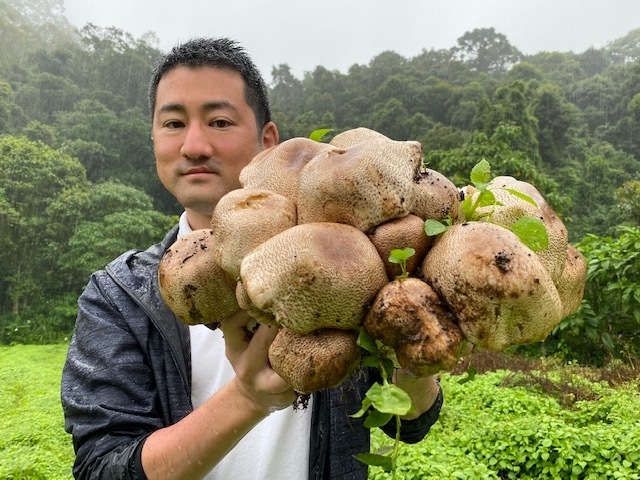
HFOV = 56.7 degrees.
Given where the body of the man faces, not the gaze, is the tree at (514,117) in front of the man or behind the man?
behind

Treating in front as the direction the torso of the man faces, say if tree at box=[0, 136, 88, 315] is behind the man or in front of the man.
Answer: behind

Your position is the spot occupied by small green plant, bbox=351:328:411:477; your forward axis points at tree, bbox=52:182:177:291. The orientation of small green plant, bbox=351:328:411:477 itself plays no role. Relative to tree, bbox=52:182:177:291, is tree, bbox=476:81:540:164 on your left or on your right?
right

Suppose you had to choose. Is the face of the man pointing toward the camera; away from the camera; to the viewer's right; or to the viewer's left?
toward the camera

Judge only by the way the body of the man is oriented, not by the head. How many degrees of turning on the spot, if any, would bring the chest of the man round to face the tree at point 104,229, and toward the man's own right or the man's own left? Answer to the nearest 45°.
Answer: approximately 180°

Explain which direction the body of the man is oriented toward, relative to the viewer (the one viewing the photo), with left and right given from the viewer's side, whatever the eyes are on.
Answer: facing the viewer

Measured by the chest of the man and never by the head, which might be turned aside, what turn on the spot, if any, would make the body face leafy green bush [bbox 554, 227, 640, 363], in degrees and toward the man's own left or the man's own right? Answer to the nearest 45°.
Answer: approximately 135° to the man's own left

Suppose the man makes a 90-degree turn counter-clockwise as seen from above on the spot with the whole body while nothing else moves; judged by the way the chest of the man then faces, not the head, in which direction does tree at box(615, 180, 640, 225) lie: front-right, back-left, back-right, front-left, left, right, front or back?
front-left

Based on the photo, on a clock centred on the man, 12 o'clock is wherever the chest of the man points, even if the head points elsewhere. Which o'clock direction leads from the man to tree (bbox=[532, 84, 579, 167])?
The tree is roughly at 7 o'clock from the man.

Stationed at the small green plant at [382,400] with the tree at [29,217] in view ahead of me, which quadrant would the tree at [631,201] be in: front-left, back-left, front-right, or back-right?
front-right
